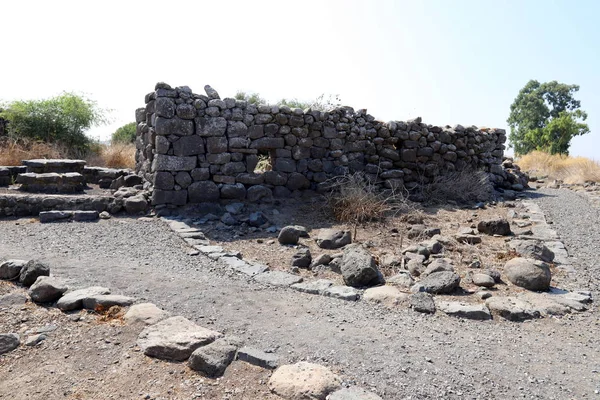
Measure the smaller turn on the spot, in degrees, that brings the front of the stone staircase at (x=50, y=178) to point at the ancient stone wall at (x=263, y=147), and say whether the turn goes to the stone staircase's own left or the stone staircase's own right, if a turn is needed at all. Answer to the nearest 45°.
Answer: approximately 45° to the stone staircase's own left

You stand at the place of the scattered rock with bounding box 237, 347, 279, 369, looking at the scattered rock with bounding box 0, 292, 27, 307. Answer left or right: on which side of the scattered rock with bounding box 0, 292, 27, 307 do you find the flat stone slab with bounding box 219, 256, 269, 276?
right

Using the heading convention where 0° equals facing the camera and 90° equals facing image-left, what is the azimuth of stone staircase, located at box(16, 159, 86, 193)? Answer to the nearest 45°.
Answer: approximately 0°

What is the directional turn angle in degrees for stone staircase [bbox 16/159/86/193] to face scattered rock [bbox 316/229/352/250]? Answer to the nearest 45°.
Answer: approximately 45° to its left

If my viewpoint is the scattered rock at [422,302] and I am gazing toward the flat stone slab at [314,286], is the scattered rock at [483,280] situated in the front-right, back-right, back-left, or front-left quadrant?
back-right

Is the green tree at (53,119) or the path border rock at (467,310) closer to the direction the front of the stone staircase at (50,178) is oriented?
the path border rock

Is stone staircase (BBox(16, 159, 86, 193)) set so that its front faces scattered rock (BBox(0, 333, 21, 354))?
yes

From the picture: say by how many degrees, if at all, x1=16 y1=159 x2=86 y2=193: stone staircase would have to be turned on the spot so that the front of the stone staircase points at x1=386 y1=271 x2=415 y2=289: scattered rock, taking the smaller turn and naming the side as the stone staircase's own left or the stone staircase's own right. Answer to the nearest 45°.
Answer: approximately 45° to the stone staircase's own left

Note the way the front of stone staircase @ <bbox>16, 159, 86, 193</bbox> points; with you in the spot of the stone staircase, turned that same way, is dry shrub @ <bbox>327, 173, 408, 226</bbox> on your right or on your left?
on your left

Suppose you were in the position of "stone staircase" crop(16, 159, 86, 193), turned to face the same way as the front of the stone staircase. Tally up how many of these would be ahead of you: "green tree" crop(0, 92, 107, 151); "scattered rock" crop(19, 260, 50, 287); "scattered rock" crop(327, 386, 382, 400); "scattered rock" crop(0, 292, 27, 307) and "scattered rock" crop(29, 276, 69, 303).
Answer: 4
